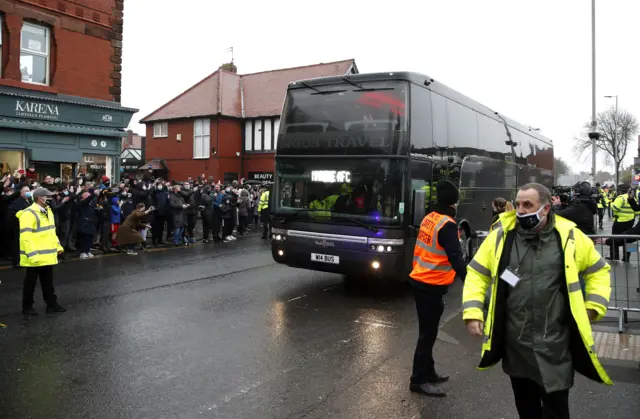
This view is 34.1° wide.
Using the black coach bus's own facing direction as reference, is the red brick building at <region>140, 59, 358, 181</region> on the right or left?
on its right

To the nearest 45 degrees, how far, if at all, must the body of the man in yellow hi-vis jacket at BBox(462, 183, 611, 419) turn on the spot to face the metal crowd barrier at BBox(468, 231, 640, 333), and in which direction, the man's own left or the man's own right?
approximately 180°

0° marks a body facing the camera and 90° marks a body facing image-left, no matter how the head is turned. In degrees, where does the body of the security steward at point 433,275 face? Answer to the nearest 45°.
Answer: approximately 225°

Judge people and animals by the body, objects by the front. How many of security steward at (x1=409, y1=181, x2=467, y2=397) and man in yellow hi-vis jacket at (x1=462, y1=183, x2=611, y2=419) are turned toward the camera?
1

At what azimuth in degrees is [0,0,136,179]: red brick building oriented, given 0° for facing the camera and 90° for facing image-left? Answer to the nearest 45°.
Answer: approximately 315°
